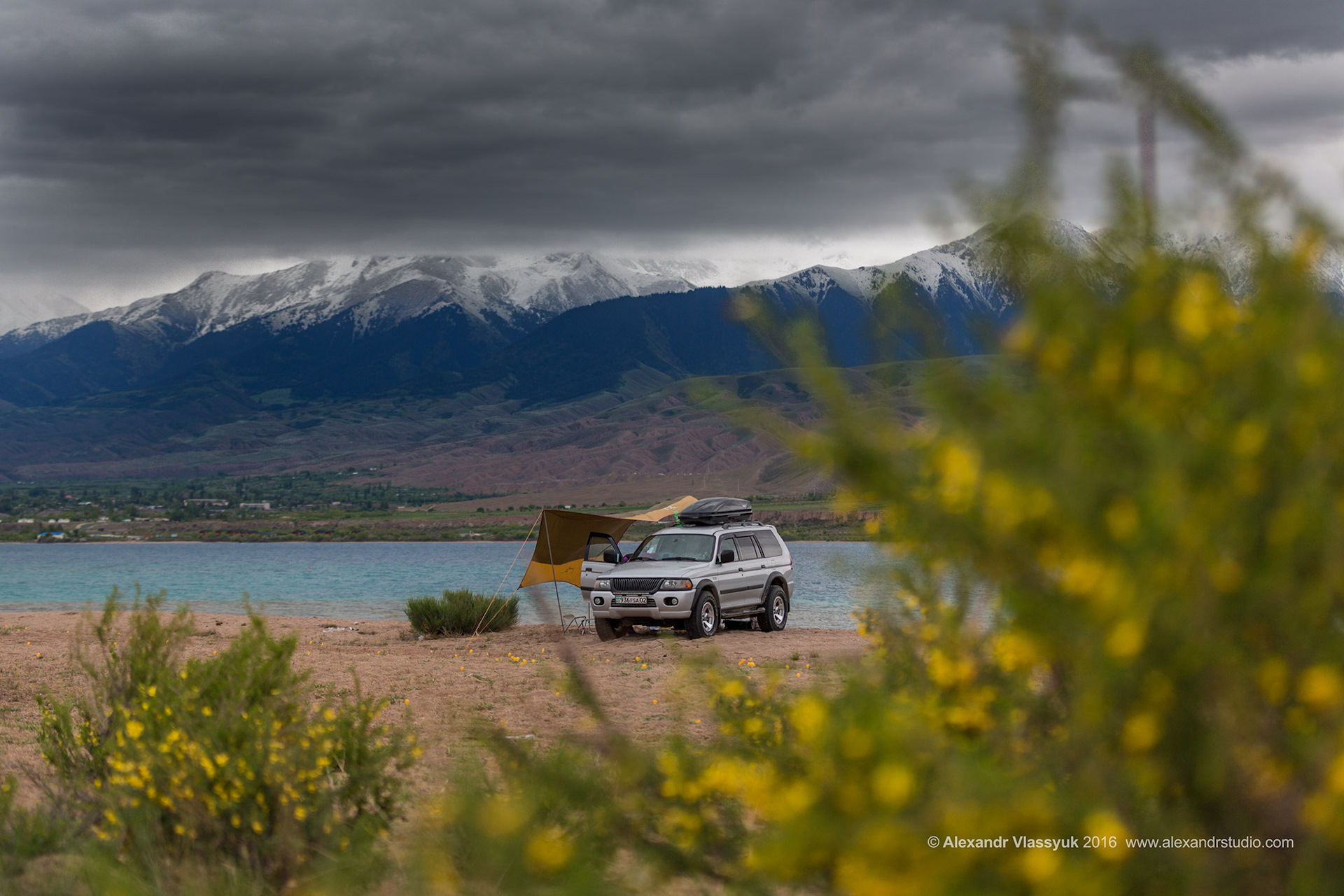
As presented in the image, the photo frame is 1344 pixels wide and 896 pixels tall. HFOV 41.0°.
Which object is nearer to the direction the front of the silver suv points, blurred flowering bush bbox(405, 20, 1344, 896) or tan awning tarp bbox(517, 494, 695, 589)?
the blurred flowering bush

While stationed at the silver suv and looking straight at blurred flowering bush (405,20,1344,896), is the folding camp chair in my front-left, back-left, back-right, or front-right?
back-right

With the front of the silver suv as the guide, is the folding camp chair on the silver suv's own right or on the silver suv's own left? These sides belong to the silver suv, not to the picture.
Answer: on the silver suv's own right

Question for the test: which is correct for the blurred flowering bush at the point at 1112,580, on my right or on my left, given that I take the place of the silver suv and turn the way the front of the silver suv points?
on my left

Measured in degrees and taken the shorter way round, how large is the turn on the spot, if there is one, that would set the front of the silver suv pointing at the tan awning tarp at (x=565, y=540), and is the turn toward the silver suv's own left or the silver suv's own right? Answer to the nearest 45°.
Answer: approximately 90° to the silver suv's own right

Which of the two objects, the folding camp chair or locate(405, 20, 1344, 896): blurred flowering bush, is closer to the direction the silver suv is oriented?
the blurred flowering bush

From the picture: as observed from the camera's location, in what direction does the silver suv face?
facing the viewer and to the left of the viewer

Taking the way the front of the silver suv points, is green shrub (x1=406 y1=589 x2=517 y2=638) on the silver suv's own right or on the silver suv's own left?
on the silver suv's own right

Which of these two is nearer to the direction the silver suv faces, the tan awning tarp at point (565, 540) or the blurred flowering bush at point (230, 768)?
the blurred flowering bush

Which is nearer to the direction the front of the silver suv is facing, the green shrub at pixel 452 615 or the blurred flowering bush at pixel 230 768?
the blurred flowering bush

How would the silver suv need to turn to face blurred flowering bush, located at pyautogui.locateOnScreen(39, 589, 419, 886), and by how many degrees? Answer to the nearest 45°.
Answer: approximately 45° to its left
